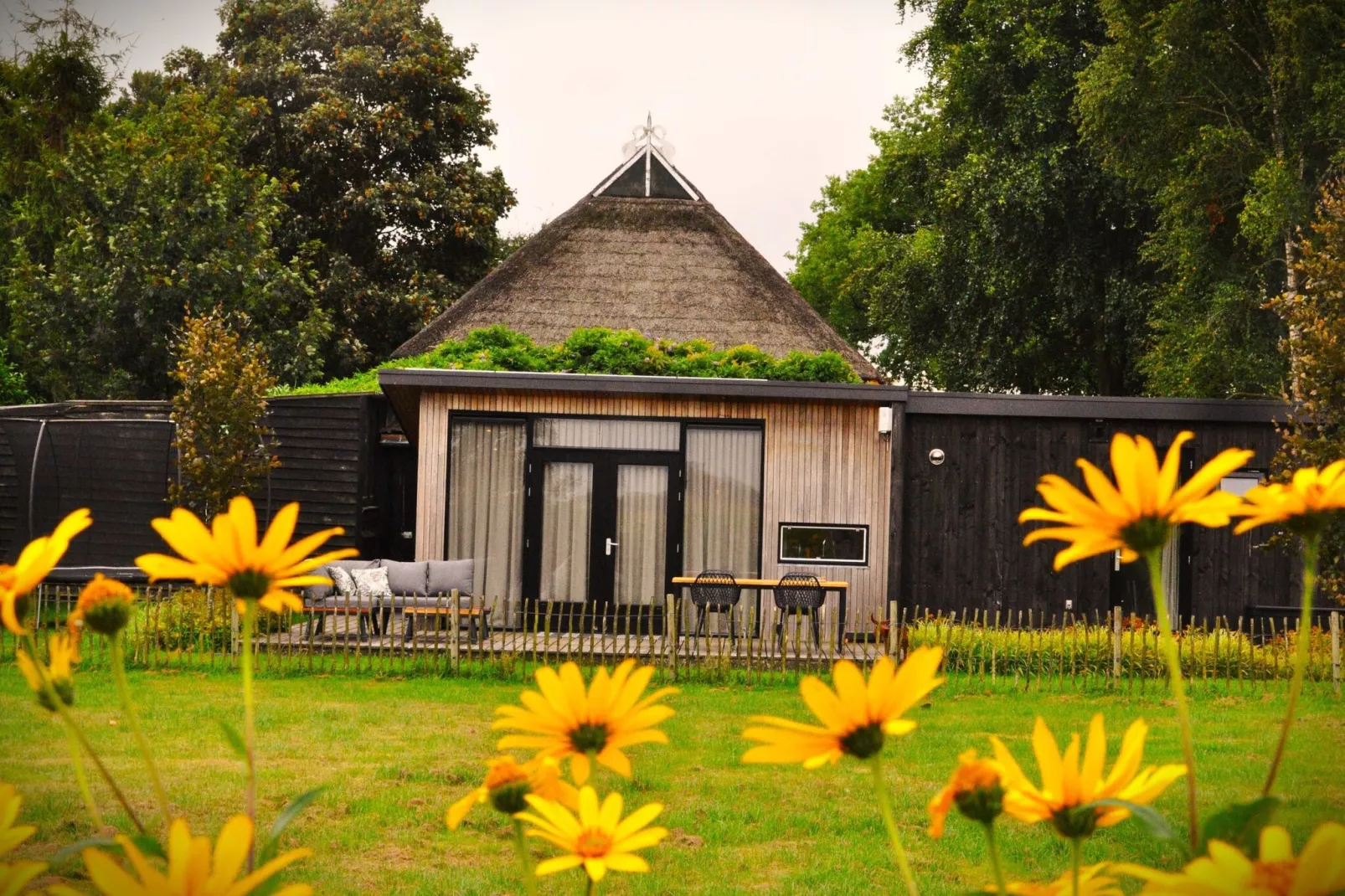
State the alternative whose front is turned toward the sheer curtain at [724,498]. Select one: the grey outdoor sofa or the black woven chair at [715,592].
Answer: the black woven chair

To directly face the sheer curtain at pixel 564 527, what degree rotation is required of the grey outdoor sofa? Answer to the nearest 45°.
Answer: approximately 90° to its left

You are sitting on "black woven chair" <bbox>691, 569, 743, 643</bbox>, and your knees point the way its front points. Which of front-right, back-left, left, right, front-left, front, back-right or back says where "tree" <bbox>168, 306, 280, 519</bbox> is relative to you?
left

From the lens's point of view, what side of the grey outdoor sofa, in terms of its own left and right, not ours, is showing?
front

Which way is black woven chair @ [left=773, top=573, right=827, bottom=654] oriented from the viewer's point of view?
away from the camera

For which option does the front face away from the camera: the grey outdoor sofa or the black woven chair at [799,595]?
the black woven chair

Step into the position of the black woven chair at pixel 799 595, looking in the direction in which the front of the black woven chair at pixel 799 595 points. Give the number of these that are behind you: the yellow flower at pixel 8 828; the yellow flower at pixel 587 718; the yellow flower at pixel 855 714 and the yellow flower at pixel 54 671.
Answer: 4

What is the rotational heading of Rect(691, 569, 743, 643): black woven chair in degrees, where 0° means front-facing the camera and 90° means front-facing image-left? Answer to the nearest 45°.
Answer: approximately 180°

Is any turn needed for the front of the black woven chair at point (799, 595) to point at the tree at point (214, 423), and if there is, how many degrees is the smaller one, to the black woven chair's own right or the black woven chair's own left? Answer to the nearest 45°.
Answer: approximately 90° to the black woven chair's own left

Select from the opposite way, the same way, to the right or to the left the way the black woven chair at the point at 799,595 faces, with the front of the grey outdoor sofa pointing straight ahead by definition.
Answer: the opposite way

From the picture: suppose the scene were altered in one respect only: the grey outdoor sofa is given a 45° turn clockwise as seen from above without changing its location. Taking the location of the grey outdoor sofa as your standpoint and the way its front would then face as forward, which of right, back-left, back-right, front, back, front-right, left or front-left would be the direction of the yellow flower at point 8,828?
front-left

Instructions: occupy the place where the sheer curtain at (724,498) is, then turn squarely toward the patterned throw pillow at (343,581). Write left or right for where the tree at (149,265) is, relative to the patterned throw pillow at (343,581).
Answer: right

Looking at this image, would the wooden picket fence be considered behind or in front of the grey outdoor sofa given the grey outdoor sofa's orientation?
in front

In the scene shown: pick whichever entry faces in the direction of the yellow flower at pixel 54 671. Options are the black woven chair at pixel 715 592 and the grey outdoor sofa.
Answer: the grey outdoor sofa

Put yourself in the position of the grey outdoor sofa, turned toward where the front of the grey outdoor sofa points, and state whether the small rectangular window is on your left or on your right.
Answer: on your left

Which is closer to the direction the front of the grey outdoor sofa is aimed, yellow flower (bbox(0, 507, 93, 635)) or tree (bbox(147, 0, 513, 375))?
the yellow flower
